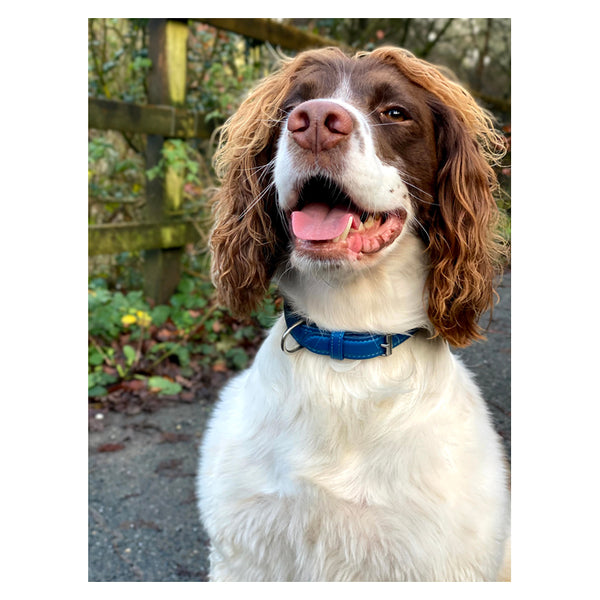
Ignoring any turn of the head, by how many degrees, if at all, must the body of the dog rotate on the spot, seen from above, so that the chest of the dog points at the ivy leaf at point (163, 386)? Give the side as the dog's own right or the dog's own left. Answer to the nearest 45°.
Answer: approximately 135° to the dog's own right

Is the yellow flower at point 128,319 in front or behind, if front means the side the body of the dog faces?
behind

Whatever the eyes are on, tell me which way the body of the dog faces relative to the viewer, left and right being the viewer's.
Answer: facing the viewer
